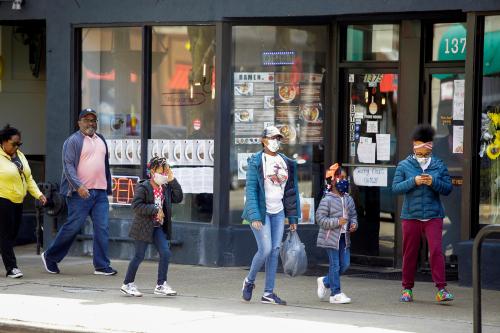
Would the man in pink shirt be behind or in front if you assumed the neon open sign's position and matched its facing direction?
in front

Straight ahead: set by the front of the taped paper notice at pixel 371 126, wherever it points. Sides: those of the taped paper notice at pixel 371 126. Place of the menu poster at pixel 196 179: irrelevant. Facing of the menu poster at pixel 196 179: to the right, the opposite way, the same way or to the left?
the same way

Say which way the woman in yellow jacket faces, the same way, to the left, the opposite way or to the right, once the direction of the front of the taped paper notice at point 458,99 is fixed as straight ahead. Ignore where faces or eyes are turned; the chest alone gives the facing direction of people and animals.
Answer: to the left

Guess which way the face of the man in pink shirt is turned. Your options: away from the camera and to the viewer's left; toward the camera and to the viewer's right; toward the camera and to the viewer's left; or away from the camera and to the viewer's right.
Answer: toward the camera and to the viewer's right

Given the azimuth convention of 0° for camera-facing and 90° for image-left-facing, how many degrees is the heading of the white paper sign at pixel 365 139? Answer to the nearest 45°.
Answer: approximately 0°

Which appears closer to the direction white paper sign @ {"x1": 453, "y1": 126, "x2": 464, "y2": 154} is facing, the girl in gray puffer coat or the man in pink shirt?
the girl in gray puffer coat

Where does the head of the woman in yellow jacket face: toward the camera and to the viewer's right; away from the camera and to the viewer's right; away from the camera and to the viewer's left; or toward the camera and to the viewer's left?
toward the camera and to the viewer's right

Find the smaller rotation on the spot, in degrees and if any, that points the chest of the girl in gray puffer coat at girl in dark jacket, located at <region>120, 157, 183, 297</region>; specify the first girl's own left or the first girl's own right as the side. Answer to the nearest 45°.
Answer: approximately 135° to the first girl's own right

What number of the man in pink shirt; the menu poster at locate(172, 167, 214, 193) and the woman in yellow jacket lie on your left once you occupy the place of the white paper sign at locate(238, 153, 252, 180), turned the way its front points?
0

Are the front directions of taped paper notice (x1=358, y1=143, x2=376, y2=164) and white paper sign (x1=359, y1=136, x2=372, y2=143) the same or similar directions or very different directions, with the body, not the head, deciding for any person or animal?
same or similar directions

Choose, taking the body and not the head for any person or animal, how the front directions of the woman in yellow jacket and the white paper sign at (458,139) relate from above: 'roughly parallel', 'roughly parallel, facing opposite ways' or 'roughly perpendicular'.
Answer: roughly perpendicular

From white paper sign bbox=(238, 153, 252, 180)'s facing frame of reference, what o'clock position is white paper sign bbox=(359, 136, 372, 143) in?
white paper sign bbox=(359, 136, 372, 143) is roughly at 9 o'clock from white paper sign bbox=(238, 153, 252, 180).

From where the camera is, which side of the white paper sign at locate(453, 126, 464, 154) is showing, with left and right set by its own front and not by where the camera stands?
front

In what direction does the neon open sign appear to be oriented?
toward the camera

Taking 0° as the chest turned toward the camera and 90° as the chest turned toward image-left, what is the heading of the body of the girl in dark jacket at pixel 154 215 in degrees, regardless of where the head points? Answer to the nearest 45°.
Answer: approximately 315°
